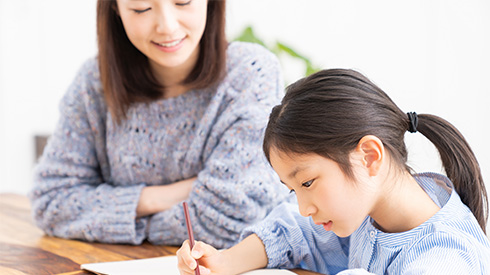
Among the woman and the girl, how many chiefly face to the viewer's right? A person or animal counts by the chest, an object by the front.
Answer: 0

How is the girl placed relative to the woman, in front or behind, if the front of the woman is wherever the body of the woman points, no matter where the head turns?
in front

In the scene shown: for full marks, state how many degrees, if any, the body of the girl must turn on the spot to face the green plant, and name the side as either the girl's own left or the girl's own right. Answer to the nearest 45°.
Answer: approximately 135° to the girl's own right

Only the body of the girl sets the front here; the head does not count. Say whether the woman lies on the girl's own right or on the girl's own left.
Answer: on the girl's own right

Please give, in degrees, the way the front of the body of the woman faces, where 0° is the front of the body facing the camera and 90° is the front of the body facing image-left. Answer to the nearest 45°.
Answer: approximately 0°

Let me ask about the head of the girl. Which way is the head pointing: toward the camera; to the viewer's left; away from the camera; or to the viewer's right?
to the viewer's left
